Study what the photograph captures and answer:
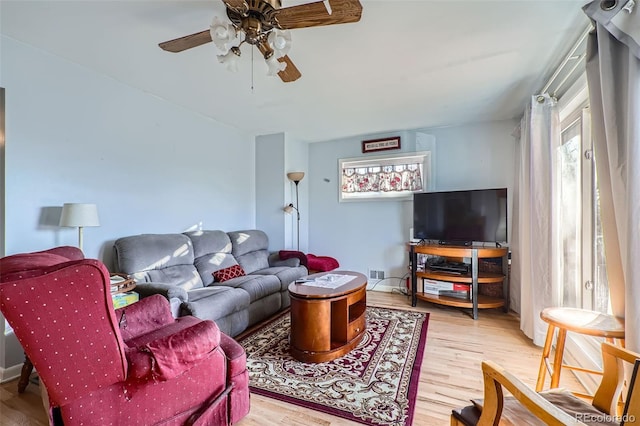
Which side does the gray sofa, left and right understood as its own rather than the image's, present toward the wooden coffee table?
front

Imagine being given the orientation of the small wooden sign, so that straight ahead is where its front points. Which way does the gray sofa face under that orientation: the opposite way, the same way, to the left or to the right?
to the left

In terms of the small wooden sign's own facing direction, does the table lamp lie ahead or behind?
ahead

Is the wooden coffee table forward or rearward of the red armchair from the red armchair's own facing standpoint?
forward

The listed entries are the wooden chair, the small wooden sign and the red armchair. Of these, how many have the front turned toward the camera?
1

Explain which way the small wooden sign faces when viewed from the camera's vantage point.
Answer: facing the viewer

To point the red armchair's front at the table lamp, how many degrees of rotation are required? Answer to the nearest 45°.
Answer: approximately 45° to its left

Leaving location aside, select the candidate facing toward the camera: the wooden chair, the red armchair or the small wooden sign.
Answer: the small wooden sign

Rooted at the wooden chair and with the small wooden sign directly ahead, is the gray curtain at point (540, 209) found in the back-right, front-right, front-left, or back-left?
front-right

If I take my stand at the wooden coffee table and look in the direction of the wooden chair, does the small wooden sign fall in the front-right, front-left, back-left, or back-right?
back-left

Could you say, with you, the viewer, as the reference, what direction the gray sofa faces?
facing the viewer and to the right of the viewer

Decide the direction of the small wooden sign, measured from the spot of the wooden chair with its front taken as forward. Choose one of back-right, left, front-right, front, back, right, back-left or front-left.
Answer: front

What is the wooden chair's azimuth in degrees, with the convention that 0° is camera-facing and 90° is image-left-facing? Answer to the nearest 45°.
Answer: approximately 135°

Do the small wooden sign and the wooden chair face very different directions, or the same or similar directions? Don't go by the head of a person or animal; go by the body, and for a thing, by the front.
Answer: very different directions

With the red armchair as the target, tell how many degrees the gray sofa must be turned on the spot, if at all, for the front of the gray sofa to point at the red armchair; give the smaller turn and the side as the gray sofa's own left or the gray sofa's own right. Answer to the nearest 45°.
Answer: approximately 45° to the gray sofa's own right

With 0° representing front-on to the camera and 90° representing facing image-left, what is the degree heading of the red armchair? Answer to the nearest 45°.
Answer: approximately 225°

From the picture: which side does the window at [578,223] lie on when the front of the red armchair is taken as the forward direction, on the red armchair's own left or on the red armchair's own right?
on the red armchair's own right

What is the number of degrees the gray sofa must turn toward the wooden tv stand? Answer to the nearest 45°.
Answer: approximately 45° to its left

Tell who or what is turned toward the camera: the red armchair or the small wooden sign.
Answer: the small wooden sign
